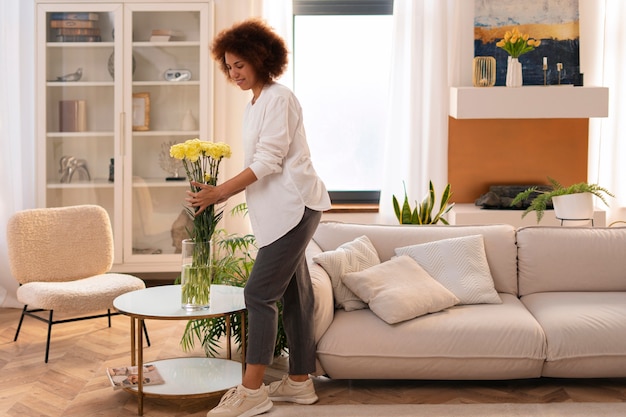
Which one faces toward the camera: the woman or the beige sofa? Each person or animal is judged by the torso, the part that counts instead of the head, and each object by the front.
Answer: the beige sofa

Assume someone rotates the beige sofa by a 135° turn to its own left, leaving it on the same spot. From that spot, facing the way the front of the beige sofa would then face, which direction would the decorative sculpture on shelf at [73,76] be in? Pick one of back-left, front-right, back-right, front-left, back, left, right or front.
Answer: left

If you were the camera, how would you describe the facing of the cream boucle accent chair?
facing the viewer and to the right of the viewer

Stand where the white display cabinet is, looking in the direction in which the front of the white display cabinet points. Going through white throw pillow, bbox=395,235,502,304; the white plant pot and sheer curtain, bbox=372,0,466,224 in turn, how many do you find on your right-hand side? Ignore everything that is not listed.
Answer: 0

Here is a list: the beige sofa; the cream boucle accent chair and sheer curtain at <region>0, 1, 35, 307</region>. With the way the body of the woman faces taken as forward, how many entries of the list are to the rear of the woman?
1

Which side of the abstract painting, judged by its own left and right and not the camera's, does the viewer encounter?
front

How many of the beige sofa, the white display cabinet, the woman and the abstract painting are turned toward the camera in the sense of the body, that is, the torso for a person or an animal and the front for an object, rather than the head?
3

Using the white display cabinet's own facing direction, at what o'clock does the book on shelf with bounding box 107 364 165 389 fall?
The book on shelf is roughly at 12 o'clock from the white display cabinet.

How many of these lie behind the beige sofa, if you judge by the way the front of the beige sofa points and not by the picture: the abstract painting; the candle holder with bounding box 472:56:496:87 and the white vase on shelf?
3

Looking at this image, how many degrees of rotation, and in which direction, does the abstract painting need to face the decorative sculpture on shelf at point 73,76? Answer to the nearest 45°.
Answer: approximately 90° to its right

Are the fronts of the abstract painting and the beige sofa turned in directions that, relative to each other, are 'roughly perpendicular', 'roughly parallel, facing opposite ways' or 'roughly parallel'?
roughly parallel

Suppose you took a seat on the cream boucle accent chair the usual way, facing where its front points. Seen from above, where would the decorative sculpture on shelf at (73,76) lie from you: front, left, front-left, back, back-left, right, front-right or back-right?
back-left

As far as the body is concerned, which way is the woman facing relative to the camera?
to the viewer's left

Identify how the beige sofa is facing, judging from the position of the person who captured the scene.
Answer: facing the viewer

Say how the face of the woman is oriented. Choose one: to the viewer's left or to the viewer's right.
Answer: to the viewer's left

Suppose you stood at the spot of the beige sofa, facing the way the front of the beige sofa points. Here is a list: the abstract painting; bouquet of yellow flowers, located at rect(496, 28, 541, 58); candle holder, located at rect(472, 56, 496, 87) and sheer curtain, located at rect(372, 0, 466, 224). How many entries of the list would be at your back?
4

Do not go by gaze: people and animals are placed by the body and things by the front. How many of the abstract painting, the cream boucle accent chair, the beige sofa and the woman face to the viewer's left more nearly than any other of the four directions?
1

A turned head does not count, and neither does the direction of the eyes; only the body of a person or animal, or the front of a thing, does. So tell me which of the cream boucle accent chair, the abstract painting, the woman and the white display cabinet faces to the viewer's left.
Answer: the woman

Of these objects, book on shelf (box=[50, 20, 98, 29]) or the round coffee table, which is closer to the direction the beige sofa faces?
the round coffee table
